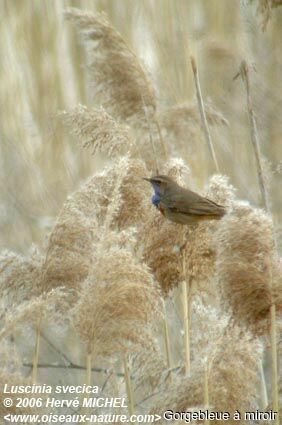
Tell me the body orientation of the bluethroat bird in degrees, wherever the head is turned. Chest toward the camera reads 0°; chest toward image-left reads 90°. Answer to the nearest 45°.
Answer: approximately 90°

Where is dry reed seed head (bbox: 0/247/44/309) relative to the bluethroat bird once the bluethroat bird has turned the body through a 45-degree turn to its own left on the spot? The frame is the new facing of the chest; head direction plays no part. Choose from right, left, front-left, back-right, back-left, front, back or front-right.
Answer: front-right
